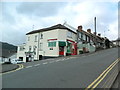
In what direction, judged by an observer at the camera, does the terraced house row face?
facing the viewer and to the right of the viewer
